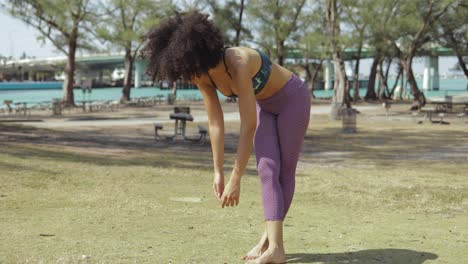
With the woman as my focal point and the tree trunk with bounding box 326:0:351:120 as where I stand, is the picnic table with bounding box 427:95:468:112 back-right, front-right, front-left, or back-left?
back-left

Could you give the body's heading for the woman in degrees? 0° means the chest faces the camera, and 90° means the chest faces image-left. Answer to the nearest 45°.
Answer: approximately 45°

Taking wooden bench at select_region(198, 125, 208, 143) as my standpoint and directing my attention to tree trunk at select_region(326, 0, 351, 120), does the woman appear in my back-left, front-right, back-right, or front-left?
back-right

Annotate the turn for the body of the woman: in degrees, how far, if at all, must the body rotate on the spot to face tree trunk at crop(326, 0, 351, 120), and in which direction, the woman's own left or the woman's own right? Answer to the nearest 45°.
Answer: approximately 135° to the woman's own right

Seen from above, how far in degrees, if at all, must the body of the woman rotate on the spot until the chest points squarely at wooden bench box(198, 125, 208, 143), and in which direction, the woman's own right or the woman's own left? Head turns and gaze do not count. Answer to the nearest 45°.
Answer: approximately 135° to the woman's own right

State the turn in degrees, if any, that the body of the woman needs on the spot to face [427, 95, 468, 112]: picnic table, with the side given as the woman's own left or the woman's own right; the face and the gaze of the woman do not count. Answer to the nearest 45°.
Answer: approximately 135° to the woman's own right

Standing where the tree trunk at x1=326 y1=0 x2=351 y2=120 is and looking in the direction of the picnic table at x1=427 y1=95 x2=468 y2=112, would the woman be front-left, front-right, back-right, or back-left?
back-right
